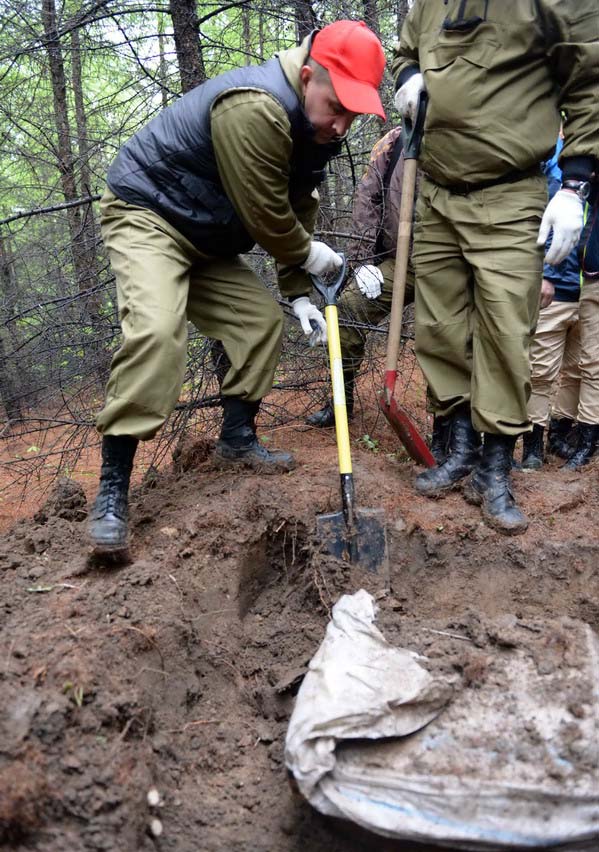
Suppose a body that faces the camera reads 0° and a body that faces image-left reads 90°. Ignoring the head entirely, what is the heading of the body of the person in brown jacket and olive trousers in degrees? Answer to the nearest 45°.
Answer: approximately 45°

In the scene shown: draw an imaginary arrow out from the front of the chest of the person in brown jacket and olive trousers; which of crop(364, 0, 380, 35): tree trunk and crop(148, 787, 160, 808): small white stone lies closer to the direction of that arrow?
the small white stone

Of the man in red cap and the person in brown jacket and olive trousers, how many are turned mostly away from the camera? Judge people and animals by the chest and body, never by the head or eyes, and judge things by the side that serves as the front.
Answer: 0

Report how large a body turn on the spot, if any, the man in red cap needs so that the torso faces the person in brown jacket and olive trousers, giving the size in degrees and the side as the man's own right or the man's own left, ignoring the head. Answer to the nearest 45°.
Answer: approximately 90° to the man's own left

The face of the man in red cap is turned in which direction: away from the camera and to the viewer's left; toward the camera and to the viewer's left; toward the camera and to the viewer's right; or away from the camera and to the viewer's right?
toward the camera and to the viewer's right

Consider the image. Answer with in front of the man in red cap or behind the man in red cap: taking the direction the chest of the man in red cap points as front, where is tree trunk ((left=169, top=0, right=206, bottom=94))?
behind

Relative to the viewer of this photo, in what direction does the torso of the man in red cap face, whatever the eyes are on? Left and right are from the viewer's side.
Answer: facing the viewer and to the right of the viewer

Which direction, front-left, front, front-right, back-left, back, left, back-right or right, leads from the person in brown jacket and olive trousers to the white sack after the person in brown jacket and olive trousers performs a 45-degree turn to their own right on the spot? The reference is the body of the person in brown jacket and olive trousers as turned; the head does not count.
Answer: left

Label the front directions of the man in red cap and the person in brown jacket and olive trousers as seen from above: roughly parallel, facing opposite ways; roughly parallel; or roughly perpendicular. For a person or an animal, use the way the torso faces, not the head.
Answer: roughly perpendicular

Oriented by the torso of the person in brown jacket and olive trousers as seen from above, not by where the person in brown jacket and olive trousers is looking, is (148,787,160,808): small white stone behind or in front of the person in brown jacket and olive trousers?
in front

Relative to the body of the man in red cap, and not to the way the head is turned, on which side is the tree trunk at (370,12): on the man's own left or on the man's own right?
on the man's own left

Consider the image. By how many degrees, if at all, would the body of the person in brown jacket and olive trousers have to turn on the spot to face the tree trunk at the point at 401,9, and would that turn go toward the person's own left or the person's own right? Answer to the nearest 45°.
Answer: approximately 135° to the person's own right

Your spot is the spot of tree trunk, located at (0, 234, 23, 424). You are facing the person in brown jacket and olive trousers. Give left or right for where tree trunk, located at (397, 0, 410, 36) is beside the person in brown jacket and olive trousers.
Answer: left
